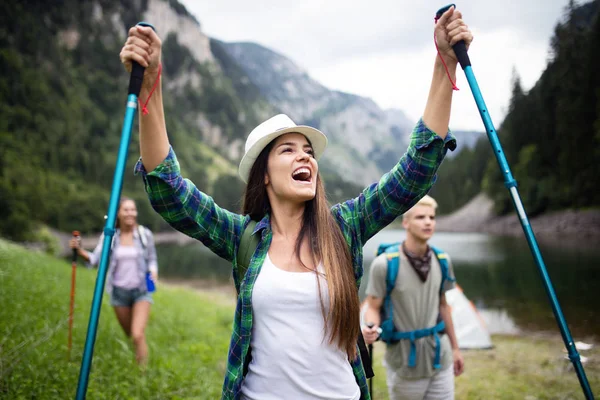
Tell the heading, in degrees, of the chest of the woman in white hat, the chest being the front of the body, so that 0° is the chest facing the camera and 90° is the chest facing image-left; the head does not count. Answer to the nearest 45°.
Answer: approximately 0°

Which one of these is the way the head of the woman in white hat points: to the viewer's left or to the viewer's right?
to the viewer's right

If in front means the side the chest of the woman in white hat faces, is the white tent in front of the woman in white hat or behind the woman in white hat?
behind
